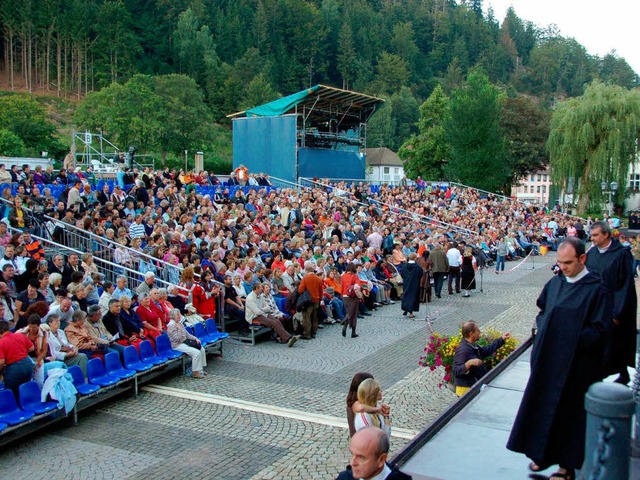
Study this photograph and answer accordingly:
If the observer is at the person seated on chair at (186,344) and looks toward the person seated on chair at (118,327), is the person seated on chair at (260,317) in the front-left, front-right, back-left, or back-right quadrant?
back-right

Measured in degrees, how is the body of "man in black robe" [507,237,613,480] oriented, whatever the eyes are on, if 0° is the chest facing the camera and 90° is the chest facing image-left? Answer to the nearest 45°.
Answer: approximately 45°

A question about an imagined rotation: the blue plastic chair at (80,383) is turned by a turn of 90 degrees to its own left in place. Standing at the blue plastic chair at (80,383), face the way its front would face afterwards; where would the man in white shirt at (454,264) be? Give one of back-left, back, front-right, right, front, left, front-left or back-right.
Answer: front

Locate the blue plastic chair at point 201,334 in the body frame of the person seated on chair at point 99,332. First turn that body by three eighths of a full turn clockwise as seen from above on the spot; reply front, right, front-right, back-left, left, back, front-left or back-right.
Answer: back-right

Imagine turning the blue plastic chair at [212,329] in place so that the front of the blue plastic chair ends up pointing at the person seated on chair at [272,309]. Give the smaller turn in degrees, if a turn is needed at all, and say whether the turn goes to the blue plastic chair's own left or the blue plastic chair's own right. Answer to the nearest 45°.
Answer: approximately 90° to the blue plastic chair's own left

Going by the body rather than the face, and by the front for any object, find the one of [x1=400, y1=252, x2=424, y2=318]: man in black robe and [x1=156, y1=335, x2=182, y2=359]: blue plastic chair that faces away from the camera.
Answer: the man in black robe

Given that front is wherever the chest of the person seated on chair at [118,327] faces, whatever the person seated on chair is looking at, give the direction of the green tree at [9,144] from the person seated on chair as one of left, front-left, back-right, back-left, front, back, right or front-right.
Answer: back-left

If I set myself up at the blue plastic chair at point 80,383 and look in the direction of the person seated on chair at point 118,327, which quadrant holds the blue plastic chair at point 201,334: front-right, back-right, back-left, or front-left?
front-right

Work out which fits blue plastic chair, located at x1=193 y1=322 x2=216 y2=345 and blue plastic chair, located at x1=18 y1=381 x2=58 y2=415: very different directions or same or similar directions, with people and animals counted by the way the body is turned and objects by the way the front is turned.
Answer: same or similar directions

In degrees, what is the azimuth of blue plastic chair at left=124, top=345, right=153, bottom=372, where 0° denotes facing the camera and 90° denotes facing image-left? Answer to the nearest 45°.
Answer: approximately 315°

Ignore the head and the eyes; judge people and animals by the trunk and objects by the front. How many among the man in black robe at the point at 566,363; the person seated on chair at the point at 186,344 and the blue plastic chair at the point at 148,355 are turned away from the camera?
0

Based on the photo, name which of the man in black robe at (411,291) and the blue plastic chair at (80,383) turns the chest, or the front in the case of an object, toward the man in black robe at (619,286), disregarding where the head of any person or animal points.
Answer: the blue plastic chair

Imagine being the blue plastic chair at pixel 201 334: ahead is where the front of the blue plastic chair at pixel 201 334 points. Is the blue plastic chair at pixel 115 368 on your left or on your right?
on your right

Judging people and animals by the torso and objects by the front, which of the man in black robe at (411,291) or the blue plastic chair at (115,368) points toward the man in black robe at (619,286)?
the blue plastic chair
